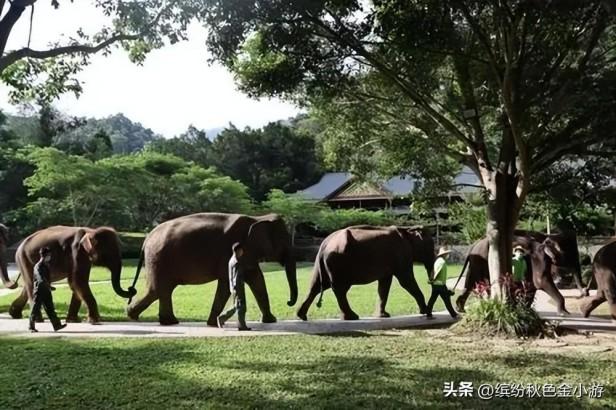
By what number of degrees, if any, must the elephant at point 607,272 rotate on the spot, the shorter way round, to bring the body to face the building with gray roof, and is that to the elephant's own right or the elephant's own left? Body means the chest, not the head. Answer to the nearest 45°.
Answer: approximately 135° to the elephant's own left

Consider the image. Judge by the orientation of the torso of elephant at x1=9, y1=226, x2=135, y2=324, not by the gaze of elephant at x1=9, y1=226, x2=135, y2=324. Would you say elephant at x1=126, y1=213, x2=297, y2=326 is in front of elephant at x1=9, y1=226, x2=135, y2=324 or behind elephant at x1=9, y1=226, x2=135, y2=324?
in front

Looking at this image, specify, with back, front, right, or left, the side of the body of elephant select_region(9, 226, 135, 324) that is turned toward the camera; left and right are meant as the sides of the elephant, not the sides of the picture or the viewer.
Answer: right

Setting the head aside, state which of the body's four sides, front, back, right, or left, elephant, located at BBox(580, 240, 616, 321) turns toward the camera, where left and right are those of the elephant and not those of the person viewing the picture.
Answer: right

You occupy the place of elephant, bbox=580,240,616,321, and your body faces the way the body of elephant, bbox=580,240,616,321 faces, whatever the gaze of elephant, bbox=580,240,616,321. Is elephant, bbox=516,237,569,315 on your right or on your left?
on your left

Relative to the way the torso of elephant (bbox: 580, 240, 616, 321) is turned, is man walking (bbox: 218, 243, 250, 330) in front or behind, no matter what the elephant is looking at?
behind

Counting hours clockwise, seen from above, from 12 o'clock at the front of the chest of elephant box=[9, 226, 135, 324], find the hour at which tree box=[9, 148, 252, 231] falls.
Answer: The tree is roughly at 9 o'clock from the elephant.

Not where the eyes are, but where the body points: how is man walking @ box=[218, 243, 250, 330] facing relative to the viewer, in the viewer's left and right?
facing to the right of the viewer

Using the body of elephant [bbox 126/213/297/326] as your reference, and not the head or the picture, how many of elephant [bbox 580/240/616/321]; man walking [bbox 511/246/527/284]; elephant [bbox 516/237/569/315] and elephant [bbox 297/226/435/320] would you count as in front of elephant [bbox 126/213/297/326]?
4

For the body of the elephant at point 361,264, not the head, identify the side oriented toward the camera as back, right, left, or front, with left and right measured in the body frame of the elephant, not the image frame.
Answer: right

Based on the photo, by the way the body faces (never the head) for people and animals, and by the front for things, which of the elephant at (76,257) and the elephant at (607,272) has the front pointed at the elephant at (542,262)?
the elephant at (76,257)

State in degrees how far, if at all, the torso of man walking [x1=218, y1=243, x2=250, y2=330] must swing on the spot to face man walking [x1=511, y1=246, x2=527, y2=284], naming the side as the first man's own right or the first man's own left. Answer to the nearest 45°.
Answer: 0° — they already face them

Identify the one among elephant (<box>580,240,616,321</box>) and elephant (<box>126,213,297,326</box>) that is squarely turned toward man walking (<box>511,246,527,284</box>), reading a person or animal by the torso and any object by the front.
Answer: elephant (<box>126,213,297,326</box>)

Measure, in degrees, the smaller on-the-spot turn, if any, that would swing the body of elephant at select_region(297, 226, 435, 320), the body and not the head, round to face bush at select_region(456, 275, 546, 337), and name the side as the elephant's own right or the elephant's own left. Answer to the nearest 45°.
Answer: approximately 45° to the elephant's own right

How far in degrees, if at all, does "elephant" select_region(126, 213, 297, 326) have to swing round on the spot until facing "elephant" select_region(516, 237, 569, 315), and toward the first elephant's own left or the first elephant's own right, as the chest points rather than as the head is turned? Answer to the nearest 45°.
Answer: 0° — it already faces it

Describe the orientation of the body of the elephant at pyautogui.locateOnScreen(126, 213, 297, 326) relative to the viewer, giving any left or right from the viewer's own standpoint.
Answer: facing to the right of the viewer

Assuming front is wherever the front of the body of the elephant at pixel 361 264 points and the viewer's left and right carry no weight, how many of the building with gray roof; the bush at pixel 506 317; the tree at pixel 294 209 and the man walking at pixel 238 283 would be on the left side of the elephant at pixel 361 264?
2
